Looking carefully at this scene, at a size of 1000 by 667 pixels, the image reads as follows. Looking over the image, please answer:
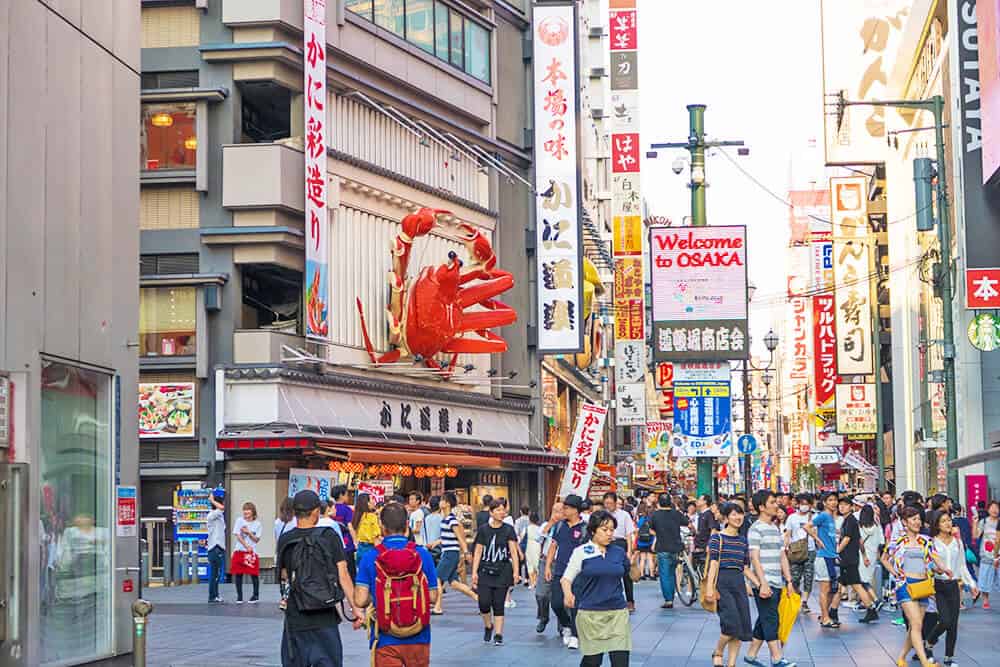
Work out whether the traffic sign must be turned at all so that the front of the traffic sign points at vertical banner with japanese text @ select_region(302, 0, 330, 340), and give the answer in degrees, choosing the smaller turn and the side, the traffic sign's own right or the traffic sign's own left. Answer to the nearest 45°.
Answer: approximately 45° to the traffic sign's own right

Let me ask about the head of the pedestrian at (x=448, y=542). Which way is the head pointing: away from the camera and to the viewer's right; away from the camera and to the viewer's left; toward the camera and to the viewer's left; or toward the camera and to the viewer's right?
toward the camera and to the viewer's left

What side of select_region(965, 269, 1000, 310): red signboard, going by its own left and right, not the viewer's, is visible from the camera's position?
front

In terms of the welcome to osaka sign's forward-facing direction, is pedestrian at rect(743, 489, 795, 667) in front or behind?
in front

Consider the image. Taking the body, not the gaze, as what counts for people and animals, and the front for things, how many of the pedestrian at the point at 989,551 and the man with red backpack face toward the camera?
1

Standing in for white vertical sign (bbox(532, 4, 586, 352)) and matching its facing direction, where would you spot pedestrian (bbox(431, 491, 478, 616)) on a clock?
The pedestrian is roughly at 12 o'clock from the white vertical sign.

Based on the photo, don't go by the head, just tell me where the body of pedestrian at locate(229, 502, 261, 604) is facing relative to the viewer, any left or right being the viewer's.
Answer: facing the viewer

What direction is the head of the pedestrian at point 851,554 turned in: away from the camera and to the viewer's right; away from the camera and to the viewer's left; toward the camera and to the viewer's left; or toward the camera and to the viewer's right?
toward the camera and to the viewer's left

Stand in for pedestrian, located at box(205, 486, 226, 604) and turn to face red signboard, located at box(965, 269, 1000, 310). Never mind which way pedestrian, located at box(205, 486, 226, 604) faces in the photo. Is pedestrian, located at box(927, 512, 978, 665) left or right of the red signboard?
right

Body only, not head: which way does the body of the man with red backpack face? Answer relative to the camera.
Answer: away from the camera

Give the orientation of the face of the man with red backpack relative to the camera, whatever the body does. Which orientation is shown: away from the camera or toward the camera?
away from the camera

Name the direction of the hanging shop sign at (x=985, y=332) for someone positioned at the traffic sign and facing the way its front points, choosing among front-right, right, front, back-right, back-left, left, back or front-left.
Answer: front-left

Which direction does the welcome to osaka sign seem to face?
toward the camera
